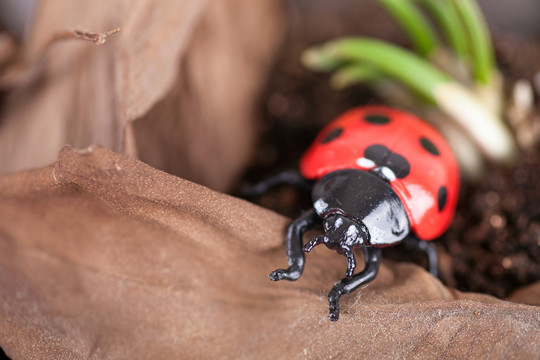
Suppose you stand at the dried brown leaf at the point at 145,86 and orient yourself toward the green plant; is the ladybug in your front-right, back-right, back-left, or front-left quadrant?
front-right

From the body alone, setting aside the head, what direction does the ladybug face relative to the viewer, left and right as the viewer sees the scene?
facing the viewer and to the left of the viewer
